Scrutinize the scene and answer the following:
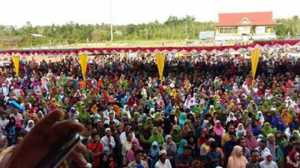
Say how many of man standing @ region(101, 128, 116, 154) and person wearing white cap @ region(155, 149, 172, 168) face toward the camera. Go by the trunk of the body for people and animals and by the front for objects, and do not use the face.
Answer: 2

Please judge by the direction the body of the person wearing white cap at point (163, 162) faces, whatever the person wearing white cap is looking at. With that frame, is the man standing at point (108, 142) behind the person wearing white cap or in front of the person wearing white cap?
behind

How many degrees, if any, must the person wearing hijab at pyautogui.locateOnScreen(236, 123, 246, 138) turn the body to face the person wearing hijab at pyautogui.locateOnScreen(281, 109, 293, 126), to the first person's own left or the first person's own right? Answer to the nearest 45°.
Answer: approximately 135° to the first person's own left

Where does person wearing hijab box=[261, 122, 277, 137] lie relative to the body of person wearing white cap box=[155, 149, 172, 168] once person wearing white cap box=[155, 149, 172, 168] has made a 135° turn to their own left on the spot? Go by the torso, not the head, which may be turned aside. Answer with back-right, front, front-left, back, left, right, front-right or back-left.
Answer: front

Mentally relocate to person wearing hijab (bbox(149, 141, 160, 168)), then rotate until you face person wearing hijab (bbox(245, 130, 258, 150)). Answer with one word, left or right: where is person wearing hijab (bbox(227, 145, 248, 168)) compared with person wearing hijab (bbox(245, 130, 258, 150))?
right

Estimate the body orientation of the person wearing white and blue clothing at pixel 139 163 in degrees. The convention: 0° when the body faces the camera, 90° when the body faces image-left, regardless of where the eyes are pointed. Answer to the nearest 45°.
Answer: approximately 0°

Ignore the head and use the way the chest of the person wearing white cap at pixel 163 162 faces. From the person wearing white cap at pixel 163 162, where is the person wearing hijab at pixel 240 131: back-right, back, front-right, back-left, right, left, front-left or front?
back-left

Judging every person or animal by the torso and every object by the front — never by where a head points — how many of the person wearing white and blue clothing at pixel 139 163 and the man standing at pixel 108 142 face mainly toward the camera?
2

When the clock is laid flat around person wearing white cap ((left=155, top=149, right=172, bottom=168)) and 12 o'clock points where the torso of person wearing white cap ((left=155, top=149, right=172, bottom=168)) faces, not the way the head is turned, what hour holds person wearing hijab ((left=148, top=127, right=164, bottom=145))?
person wearing hijab ((left=148, top=127, right=164, bottom=145)) is roughly at 6 o'clock from person wearing white cap ((left=155, top=149, right=172, bottom=168)).

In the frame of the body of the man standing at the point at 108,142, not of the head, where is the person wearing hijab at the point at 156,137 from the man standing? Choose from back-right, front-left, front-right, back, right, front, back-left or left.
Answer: left
